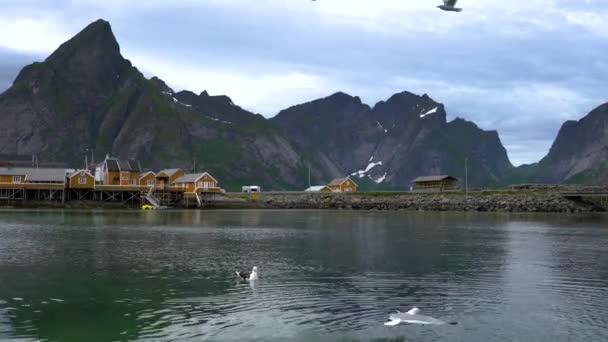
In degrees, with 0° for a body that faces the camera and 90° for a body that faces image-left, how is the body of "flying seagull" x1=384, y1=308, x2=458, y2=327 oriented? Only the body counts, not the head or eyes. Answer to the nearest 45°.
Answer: approximately 90°

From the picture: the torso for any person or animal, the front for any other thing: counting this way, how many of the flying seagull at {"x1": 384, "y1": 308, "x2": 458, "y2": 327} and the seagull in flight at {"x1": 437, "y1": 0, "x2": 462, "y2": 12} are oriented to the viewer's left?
2

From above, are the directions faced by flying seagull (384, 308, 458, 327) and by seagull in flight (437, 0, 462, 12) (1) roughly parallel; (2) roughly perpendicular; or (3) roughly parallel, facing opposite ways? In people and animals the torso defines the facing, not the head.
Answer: roughly parallel

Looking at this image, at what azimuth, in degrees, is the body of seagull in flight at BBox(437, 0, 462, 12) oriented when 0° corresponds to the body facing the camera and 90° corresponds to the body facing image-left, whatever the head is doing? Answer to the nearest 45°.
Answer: approximately 90°
